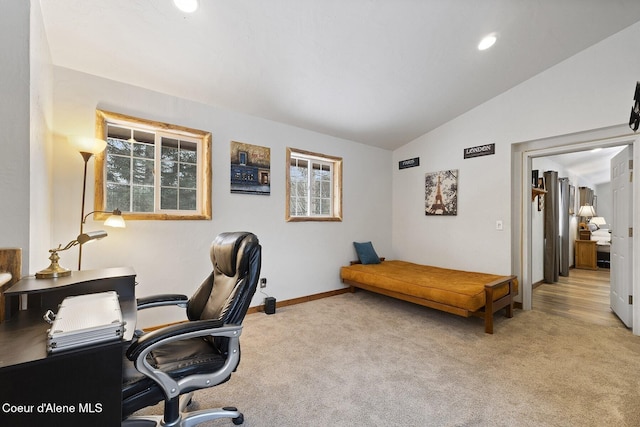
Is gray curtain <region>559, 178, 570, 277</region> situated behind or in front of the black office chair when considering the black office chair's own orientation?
behind

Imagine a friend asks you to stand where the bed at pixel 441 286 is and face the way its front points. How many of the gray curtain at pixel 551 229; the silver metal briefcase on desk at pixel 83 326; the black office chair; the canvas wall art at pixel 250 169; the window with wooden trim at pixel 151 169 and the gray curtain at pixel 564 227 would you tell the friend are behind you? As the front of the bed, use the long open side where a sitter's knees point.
2

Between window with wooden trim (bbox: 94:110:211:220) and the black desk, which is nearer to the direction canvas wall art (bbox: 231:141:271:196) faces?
the black desk

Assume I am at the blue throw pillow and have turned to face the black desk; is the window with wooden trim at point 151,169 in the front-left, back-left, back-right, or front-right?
front-right

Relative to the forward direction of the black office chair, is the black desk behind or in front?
in front

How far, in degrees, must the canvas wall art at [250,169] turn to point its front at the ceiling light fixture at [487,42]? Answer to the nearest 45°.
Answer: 0° — it already faces it

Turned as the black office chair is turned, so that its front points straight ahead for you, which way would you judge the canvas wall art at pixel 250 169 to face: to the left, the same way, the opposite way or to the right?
to the left

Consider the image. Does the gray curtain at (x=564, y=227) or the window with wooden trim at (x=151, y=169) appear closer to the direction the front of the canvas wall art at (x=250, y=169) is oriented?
the gray curtain

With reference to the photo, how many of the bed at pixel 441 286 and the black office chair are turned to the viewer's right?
1

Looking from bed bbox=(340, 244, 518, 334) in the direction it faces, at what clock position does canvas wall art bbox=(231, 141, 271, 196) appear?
The canvas wall art is roughly at 1 o'clock from the bed.

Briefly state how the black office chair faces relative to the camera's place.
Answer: facing the viewer and to the left of the viewer

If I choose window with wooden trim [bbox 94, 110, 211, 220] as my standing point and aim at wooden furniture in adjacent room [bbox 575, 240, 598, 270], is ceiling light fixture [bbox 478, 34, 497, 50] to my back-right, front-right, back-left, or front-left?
front-right

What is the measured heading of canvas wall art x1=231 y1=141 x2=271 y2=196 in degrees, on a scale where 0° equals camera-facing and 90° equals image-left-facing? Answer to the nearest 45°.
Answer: approximately 315°

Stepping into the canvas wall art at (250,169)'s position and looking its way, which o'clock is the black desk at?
The black desk is roughly at 2 o'clock from the canvas wall art.

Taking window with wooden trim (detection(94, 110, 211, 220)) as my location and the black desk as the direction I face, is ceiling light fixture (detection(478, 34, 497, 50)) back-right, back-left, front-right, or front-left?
front-left

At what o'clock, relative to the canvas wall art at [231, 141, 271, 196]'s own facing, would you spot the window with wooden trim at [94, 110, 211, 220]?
The window with wooden trim is roughly at 4 o'clock from the canvas wall art.
